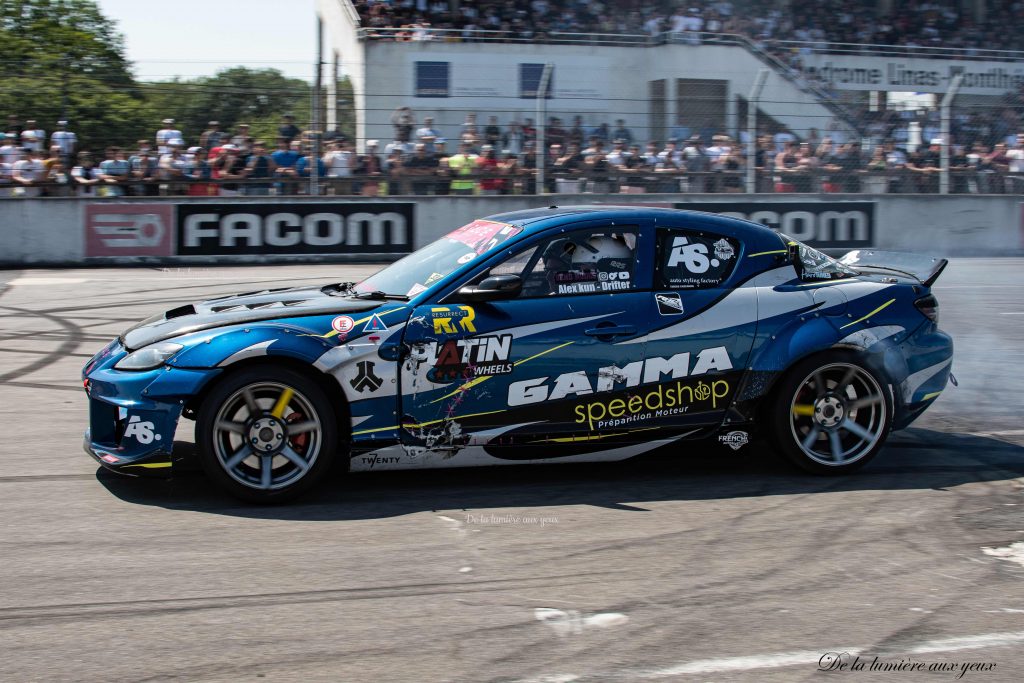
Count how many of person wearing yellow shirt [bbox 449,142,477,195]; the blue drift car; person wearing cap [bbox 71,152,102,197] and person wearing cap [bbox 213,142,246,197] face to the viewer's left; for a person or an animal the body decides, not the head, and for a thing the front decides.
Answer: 1

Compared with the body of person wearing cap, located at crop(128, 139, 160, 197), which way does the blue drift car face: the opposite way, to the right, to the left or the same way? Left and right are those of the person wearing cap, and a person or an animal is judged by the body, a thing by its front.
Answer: to the right

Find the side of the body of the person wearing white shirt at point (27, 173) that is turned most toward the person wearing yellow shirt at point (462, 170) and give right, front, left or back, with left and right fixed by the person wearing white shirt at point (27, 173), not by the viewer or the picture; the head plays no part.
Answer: left

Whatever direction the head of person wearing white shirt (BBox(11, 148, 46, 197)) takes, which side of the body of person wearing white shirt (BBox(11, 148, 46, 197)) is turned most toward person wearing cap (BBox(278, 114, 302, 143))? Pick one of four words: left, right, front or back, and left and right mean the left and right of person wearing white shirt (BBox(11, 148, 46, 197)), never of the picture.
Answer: left

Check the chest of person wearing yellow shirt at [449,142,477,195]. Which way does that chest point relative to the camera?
toward the camera

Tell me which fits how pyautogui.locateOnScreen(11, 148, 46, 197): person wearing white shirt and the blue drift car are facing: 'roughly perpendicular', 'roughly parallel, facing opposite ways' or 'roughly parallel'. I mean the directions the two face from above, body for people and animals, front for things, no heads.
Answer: roughly perpendicular

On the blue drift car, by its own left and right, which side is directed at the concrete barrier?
right

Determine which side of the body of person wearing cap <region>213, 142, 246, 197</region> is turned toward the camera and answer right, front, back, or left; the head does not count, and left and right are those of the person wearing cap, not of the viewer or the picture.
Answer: front

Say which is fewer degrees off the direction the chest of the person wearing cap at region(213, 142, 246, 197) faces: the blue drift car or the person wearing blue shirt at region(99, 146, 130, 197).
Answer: the blue drift car

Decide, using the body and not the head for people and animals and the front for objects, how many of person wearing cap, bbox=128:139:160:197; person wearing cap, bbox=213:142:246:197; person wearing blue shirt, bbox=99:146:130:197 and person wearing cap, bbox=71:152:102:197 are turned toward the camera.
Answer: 4

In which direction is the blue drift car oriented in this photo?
to the viewer's left

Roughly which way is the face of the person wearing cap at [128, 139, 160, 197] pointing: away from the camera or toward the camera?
toward the camera

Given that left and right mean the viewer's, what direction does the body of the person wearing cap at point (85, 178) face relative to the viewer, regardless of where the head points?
facing the viewer

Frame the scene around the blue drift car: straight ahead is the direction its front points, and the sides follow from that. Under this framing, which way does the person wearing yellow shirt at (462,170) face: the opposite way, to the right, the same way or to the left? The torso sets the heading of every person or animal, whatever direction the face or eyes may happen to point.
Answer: to the left

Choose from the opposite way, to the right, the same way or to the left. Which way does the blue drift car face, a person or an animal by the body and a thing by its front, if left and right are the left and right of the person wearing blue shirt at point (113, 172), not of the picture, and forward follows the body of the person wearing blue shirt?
to the right
